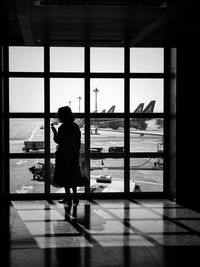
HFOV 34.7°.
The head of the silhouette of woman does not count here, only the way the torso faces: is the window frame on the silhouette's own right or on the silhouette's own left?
on the silhouette's own right
